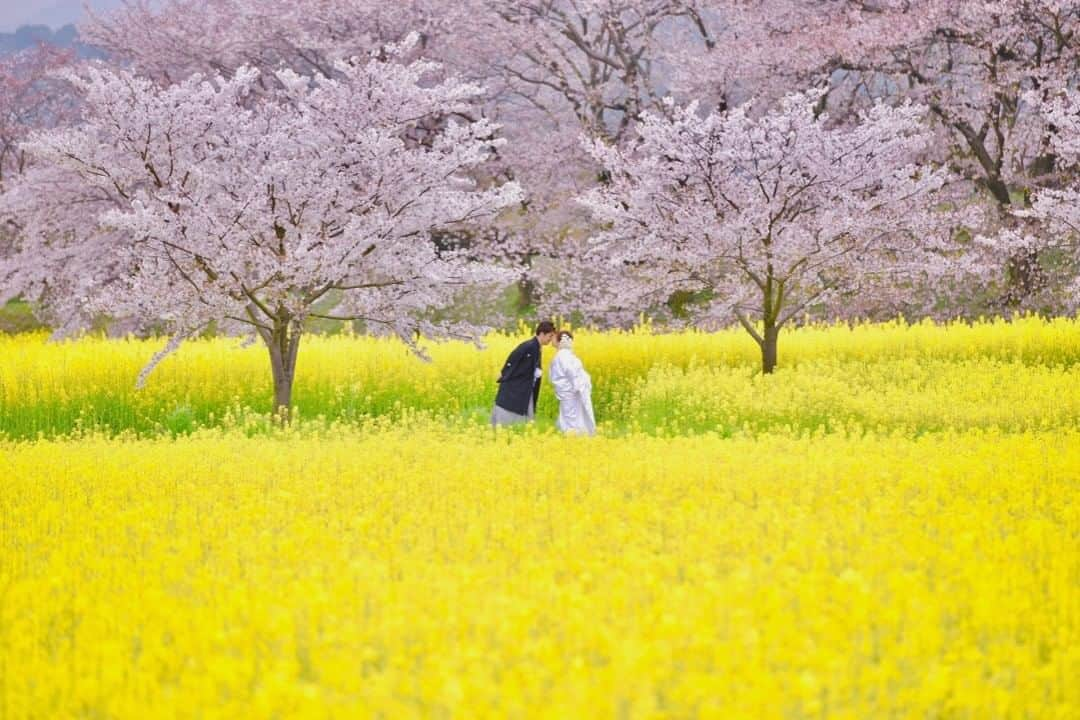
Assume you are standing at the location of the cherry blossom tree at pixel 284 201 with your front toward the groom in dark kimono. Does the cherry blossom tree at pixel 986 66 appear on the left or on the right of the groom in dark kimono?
left

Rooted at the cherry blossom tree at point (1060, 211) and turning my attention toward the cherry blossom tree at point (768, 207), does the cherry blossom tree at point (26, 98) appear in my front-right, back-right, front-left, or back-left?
front-right

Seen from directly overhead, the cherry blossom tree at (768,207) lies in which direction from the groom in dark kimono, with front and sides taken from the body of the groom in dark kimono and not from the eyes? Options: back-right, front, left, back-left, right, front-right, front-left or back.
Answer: front-left

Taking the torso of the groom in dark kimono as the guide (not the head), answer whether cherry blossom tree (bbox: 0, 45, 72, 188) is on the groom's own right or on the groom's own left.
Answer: on the groom's own left

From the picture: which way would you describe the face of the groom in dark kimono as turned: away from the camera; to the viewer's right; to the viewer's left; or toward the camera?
to the viewer's right

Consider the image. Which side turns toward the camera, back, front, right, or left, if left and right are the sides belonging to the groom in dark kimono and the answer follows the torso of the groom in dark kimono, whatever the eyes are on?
right

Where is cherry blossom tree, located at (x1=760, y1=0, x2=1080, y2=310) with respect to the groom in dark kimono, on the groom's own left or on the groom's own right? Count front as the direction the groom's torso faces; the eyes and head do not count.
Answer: on the groom's own left

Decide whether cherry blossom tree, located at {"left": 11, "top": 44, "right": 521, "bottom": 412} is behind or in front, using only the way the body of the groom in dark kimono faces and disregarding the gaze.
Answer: behind

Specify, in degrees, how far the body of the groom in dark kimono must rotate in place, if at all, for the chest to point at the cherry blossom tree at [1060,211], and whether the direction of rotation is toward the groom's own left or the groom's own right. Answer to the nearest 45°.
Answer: approximately 45° to the groom's own left
